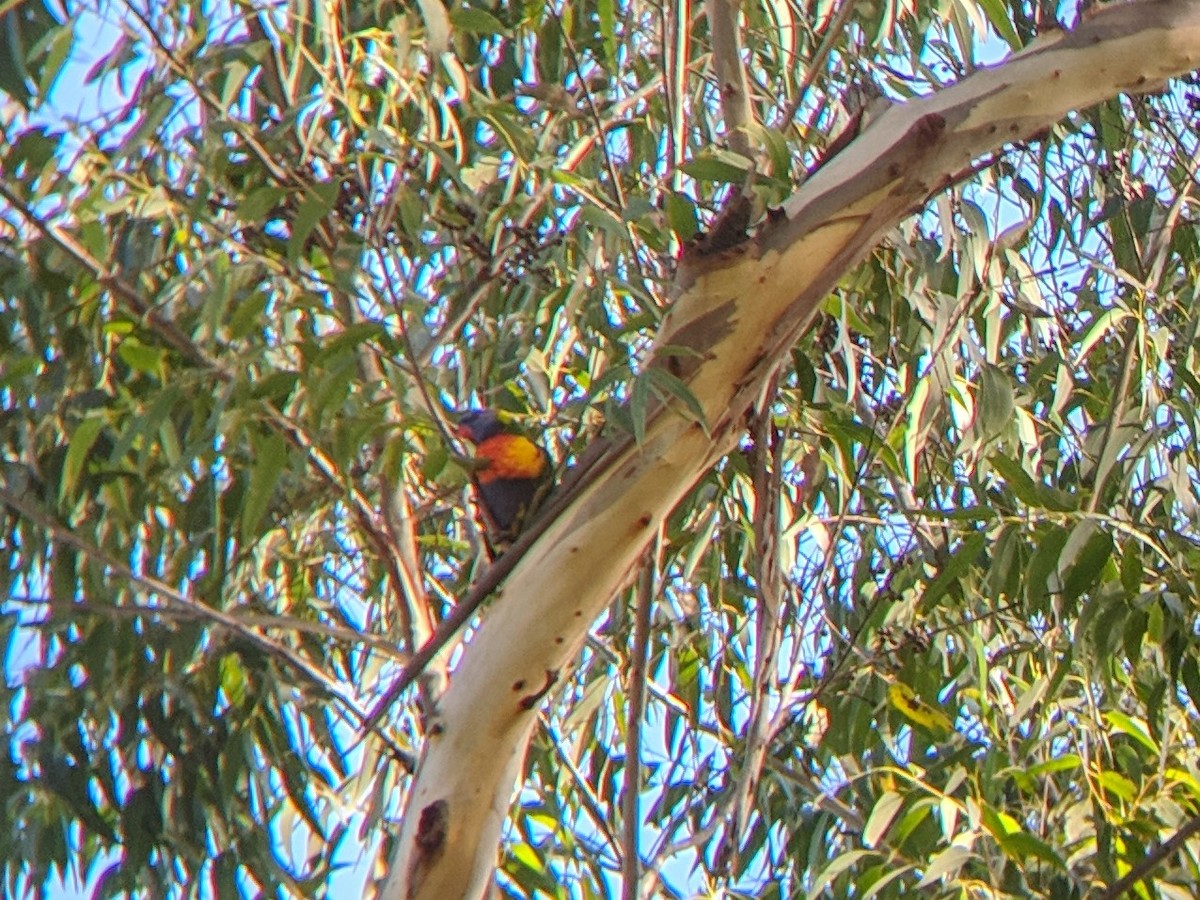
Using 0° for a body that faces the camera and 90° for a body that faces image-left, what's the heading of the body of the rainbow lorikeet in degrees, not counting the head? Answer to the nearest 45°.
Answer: approximately 45°

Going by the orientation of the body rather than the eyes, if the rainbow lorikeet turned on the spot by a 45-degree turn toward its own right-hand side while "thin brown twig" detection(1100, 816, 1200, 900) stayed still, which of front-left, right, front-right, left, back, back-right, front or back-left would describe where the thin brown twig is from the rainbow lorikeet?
back
